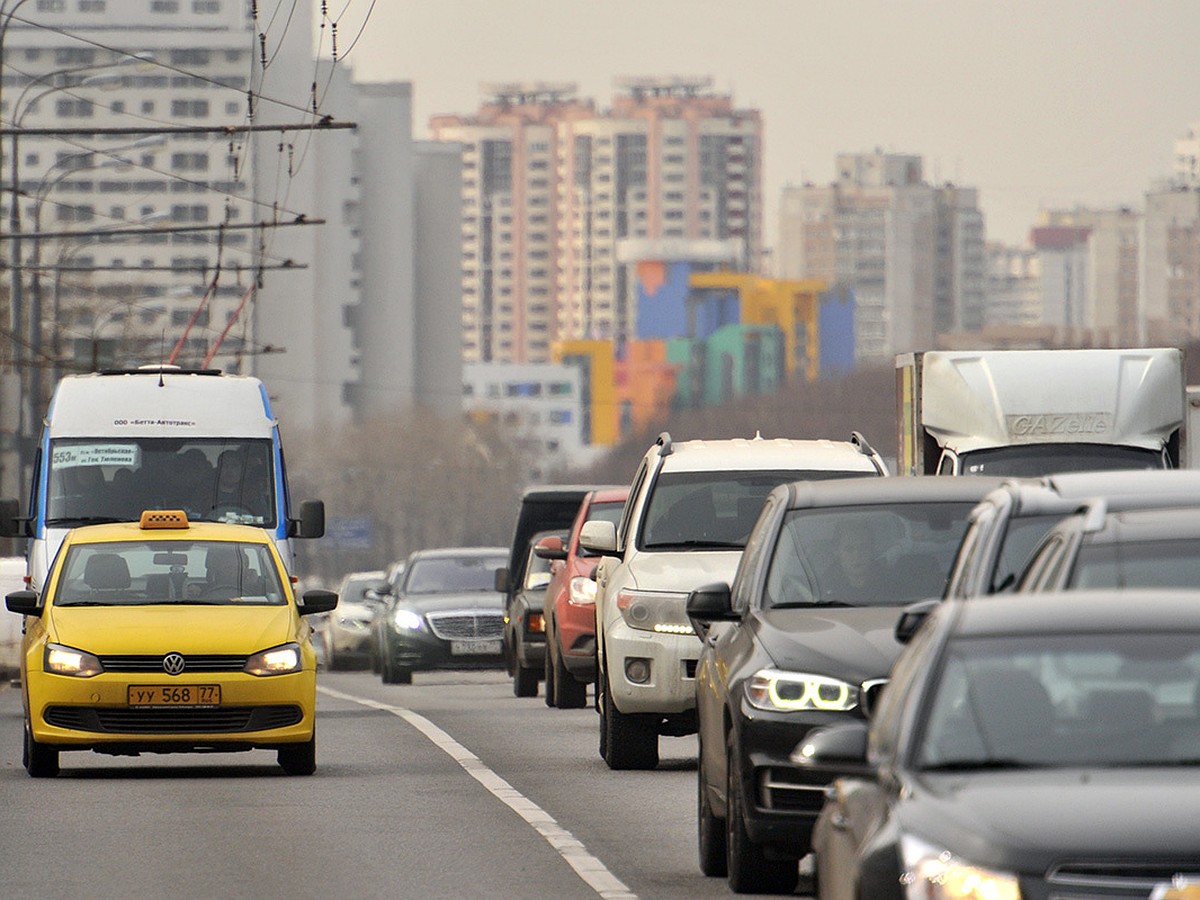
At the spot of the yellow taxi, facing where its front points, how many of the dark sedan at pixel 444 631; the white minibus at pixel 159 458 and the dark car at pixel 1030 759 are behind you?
2

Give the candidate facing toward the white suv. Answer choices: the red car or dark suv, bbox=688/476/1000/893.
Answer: the red car

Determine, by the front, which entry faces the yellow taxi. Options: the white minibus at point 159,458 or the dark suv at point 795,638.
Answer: the white minibus

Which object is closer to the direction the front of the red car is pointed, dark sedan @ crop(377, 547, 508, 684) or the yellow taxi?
the yellow taxi

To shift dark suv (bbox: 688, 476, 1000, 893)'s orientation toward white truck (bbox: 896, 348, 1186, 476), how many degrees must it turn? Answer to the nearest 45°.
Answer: approximately 180°

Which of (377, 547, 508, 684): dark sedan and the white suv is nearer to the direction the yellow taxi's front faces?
the white suv

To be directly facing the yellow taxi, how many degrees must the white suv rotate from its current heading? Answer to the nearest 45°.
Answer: approximately 90° to its right
